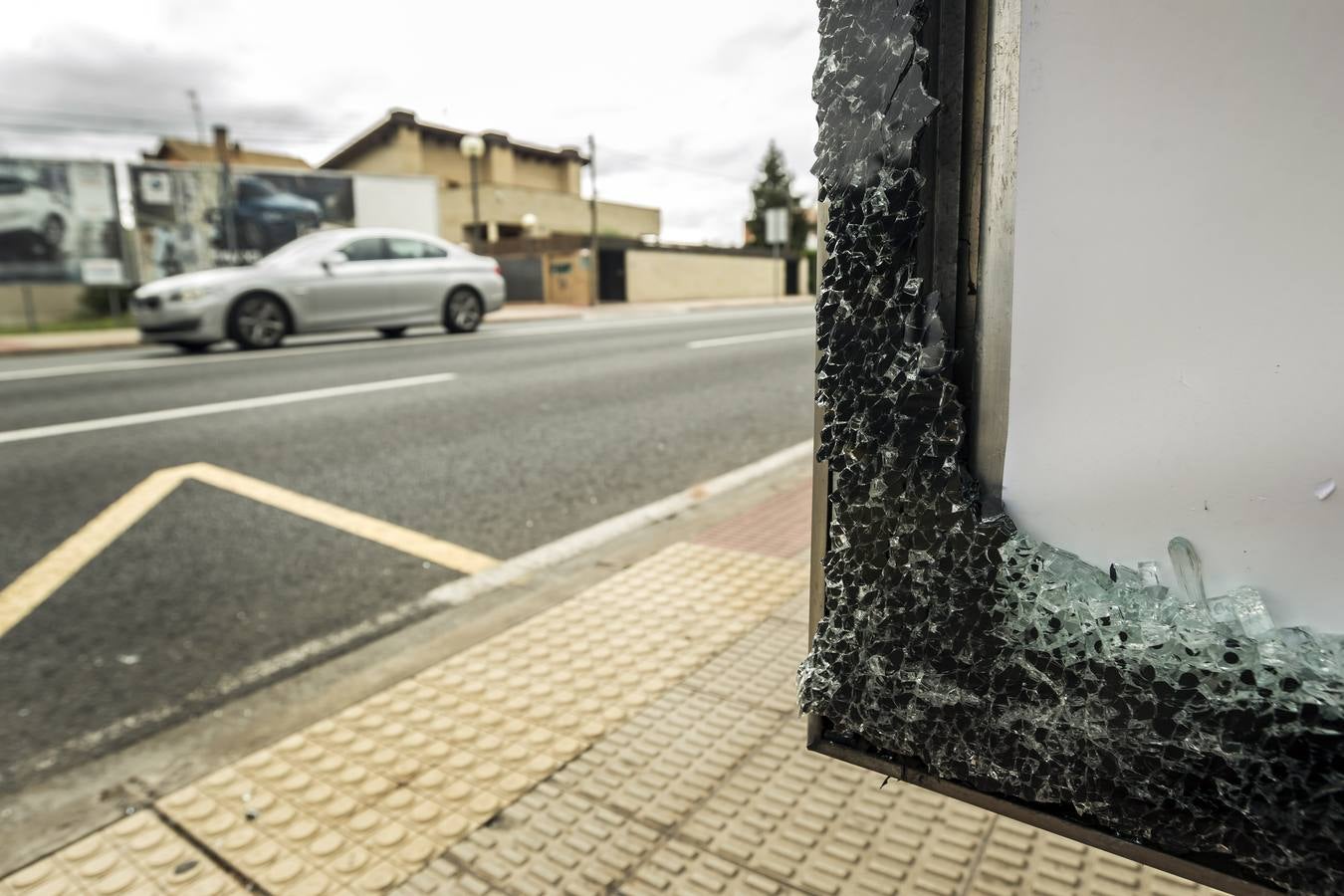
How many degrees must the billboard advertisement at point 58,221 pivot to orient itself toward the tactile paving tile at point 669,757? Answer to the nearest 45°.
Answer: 0° — it already faces it

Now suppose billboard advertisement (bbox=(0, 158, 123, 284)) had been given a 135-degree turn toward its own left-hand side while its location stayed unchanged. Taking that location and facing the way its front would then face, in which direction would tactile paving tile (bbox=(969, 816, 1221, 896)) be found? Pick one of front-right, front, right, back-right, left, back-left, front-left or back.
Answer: back-right

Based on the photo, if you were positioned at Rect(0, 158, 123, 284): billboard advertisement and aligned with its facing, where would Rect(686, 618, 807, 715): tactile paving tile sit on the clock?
The tactile paving tile is roughly at 12 o'clock from the billboard advertisement.

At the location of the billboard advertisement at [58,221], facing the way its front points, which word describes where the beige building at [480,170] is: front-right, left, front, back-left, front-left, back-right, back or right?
back-left

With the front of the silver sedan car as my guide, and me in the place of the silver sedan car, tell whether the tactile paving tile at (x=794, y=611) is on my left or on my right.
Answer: on my left

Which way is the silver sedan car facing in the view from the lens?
facing the viewer and to the left of the viewer

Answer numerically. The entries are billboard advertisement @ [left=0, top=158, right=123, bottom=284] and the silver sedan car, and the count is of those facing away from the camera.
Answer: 0

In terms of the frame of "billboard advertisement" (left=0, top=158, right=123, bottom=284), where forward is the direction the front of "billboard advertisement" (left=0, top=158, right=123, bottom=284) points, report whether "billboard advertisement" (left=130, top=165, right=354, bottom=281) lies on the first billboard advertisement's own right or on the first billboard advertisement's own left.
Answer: on the first billboard advertisement's own left

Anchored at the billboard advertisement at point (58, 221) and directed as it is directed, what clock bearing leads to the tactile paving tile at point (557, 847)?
The tactile paving tile is roughly at 12 o'clock from the billboard advertisement.

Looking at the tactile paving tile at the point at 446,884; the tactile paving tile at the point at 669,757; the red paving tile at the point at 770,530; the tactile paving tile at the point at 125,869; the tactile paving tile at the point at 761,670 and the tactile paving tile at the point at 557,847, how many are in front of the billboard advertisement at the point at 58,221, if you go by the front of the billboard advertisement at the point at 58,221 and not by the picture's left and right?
6

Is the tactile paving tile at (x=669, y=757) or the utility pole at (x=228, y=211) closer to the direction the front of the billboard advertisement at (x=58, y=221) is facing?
the tactile paving tile

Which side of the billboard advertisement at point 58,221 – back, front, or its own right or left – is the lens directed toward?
front

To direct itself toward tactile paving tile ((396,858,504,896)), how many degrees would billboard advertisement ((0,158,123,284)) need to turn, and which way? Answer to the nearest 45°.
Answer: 0° — it already faces it

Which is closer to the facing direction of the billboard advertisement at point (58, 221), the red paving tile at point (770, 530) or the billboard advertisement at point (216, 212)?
the red paving tile
